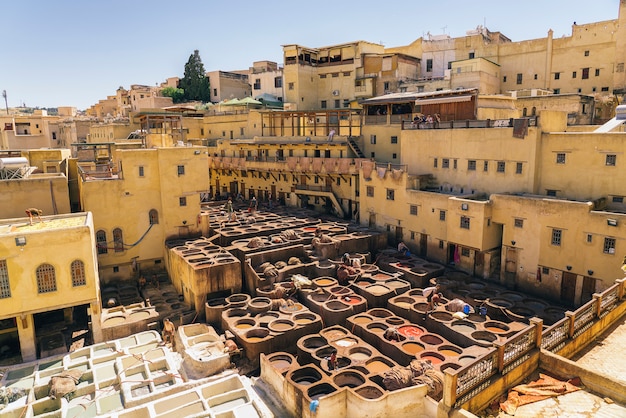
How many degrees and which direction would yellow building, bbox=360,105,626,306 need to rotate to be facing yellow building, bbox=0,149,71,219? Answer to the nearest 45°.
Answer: approximately 45° to its right

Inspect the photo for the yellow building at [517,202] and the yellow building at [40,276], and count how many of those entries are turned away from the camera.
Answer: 0

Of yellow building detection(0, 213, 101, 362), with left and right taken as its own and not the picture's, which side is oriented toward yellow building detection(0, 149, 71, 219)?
back

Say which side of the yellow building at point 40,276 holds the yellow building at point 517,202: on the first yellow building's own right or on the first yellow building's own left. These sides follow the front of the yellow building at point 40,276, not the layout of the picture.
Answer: on the first yellow building's own left

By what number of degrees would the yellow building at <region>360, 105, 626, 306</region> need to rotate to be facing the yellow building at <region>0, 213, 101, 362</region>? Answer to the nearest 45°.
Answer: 0° — it already faces it

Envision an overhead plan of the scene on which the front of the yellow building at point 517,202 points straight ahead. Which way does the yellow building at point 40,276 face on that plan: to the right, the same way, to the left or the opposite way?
to the left

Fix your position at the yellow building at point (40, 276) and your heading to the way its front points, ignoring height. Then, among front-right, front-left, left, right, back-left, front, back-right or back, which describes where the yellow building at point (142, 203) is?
back-left

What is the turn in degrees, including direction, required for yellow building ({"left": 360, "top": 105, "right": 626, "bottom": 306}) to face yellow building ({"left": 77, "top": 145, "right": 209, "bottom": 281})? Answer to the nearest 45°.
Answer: approximately 45° to its right

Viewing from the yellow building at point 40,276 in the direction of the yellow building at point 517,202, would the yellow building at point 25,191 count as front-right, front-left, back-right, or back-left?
back-left

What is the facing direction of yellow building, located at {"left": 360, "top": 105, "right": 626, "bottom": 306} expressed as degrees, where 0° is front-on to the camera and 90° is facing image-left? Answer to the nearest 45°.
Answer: approximately 45°
